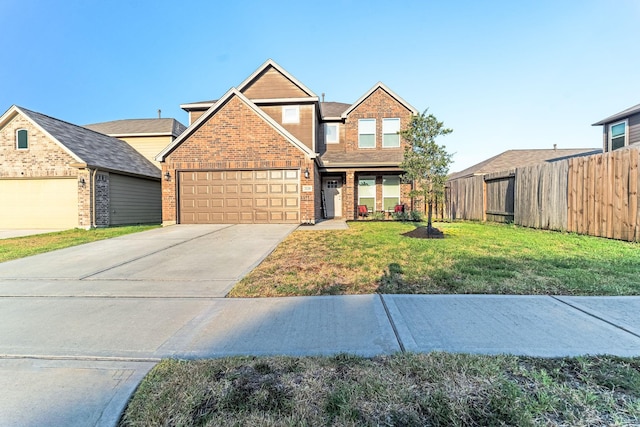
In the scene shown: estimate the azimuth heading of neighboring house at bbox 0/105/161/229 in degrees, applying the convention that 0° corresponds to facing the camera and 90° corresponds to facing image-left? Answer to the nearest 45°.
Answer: approximately 0°

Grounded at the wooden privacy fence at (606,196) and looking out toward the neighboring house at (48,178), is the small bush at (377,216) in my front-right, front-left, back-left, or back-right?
front-right

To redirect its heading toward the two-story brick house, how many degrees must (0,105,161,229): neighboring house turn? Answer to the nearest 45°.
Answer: approximately 45° to its left

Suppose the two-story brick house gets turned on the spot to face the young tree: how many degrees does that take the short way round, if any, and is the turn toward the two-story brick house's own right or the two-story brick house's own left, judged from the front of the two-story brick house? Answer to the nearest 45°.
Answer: approximately 45° to the two-story brick house's own left

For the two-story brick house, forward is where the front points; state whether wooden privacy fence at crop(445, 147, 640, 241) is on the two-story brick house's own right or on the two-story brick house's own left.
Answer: on the two-story brick house's own left

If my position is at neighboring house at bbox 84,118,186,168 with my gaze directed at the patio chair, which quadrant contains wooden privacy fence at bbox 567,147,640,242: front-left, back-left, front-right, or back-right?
front-right

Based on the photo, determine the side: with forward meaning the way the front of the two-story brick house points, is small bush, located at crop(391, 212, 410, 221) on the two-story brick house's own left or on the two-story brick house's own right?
on the two-story brick house's own left

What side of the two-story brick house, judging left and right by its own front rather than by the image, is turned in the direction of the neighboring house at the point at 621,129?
left

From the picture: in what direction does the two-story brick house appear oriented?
toward the camera

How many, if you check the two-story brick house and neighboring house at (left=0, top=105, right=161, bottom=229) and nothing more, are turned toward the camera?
2
